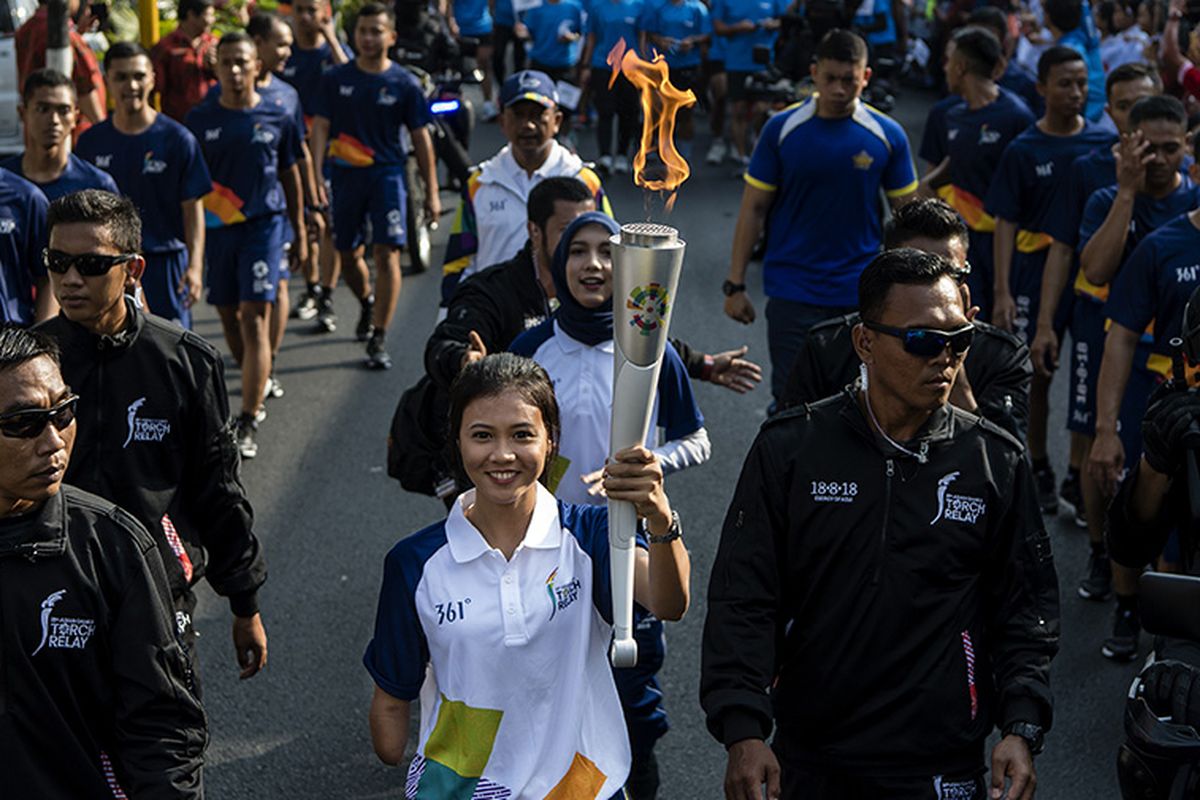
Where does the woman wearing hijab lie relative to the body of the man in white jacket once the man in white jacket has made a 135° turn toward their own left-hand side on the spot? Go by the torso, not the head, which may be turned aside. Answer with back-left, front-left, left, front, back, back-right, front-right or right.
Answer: back-right

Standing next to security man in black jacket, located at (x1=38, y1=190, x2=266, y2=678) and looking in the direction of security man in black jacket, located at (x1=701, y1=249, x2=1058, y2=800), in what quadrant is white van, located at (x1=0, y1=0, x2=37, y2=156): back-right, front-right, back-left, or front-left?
back-left

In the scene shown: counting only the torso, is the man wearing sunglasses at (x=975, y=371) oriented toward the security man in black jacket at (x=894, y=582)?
yes

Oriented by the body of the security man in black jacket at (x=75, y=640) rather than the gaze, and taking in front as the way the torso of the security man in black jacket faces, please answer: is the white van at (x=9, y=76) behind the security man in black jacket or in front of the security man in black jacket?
behind

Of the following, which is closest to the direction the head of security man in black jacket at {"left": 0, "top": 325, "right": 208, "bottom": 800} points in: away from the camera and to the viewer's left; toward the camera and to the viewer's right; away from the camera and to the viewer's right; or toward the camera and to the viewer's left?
toward the camera and to the viewer's right

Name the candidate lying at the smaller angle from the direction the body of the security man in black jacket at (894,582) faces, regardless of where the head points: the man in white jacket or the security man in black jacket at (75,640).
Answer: the security man in black jacket

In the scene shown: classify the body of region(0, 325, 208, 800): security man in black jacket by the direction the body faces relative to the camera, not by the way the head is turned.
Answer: toward the camera

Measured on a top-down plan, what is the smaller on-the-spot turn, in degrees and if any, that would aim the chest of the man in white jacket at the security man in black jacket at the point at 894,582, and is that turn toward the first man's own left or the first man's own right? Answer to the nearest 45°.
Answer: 0° — they already face them

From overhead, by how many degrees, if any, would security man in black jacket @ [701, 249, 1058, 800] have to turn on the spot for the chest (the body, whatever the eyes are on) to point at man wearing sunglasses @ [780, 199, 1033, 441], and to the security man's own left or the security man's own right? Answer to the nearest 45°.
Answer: approximately 180°

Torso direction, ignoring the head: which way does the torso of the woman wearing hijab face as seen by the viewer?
toward the camera

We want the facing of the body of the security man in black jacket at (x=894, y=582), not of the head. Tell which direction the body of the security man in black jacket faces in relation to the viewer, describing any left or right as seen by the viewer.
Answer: facing the viewer

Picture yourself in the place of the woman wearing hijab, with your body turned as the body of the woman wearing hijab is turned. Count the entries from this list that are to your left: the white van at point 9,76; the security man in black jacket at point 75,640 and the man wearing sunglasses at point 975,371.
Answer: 1
